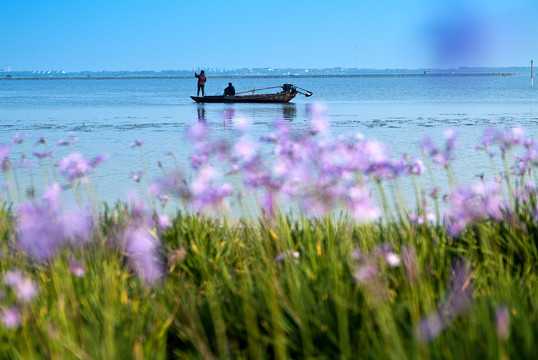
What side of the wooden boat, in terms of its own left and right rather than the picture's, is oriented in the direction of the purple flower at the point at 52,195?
left

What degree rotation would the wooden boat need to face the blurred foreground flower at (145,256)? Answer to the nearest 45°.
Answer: approximately 90° to its left

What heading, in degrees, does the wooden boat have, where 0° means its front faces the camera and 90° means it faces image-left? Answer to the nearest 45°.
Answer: approximately 90°

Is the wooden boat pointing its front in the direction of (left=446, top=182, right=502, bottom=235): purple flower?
no

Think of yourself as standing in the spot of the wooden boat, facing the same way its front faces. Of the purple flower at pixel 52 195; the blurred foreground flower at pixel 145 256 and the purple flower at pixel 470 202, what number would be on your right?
0
